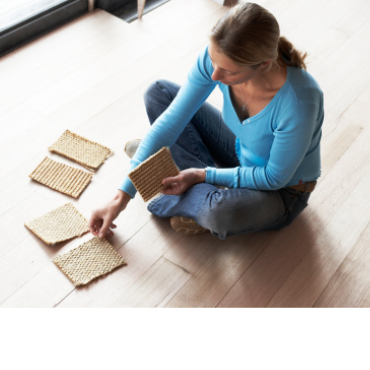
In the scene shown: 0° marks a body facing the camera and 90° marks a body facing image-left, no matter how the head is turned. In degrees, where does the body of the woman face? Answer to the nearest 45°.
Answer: approximately 45°

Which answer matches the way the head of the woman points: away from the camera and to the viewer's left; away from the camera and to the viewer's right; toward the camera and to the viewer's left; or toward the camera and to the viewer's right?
toward the camera and to the viewer's left
